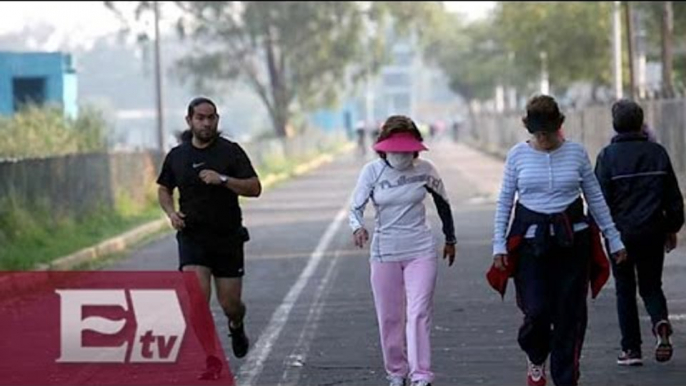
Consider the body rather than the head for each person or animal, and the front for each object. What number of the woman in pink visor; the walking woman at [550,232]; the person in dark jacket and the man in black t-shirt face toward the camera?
3

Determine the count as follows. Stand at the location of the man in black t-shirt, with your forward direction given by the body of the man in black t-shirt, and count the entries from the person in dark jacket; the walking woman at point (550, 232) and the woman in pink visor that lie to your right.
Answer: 0

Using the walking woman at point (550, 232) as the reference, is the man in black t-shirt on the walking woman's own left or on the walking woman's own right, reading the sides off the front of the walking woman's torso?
on the walking woman's own right

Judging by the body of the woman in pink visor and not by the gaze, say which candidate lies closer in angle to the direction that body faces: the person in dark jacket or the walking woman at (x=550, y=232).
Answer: the walking woman

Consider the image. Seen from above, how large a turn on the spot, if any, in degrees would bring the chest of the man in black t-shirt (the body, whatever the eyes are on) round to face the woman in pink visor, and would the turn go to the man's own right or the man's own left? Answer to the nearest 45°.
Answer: approximately 45° to the man's own left

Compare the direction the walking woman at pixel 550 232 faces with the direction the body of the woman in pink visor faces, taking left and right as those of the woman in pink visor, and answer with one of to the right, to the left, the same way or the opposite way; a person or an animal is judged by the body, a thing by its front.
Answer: the same way

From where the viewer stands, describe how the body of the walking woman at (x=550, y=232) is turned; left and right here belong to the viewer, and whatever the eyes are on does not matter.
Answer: facing the viewer

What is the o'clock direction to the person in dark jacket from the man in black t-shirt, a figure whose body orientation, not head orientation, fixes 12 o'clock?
The person in dark jacket is roughly at 9 o'clock from the man in black t-shirt.

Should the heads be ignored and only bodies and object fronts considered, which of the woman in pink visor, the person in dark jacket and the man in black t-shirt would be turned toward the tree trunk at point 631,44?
the person in dark jacket

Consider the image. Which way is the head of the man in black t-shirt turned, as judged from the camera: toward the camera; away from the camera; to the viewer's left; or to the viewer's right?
toward the camera

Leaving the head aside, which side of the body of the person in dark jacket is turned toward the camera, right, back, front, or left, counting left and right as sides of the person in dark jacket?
back

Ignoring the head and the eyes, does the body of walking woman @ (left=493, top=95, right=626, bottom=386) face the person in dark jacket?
no

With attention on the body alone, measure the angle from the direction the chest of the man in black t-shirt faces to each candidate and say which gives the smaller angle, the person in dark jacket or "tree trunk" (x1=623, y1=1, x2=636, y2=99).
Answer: the person in dark jacket

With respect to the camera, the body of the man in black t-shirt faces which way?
toward the camera

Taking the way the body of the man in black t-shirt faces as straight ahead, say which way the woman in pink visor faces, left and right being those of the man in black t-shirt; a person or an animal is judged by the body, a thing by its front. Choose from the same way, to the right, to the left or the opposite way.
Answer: the same way
